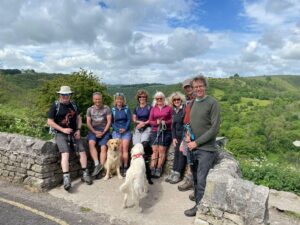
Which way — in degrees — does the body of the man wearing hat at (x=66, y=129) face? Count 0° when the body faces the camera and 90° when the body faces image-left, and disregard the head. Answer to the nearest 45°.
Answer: approximately 0°

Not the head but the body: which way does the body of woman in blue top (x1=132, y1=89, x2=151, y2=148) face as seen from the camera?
toward the camera

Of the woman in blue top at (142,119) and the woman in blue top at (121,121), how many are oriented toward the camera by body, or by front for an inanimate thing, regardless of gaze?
2

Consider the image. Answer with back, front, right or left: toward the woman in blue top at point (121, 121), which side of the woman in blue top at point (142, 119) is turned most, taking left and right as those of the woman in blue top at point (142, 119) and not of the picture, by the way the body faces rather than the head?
right

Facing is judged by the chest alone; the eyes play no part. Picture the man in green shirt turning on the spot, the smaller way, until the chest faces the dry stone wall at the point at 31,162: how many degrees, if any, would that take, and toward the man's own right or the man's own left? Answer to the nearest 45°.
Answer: approximately 45° to the man's own right

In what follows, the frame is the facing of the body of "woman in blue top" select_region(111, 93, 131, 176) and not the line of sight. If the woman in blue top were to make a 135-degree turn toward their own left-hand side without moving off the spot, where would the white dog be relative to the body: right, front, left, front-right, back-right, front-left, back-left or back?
back-right

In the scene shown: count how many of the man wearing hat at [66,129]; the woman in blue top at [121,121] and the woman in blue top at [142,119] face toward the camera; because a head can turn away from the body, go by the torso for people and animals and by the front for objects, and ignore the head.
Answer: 3

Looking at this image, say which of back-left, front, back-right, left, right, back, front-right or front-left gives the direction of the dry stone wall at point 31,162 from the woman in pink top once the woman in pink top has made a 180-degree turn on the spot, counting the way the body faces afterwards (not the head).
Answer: left

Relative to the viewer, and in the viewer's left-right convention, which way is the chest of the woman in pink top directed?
facing the viewer

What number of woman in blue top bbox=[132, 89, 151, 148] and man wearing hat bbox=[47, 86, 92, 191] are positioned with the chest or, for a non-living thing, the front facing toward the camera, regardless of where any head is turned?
2

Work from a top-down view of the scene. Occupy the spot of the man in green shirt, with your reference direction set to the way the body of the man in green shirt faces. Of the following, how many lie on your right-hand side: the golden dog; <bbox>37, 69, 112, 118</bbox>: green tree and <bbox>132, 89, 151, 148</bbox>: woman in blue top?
3
